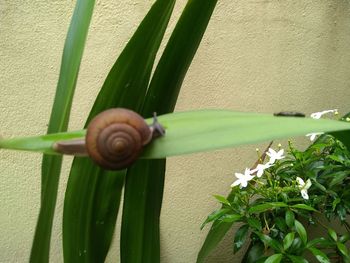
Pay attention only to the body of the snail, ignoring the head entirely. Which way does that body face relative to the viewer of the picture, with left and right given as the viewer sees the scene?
facing to the right of the viewer
